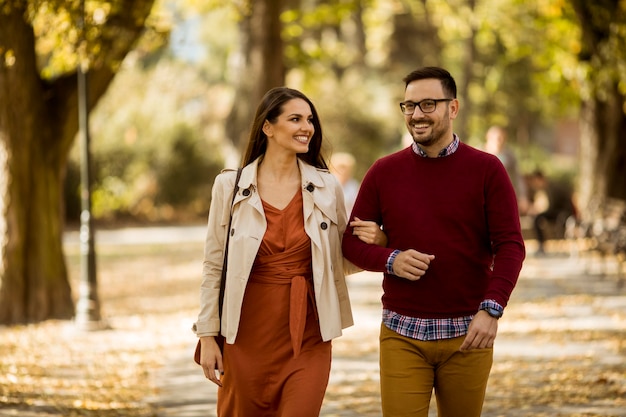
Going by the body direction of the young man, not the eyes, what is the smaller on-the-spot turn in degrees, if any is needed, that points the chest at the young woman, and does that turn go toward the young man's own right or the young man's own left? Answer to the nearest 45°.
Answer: approximately 90° to the young man's own right

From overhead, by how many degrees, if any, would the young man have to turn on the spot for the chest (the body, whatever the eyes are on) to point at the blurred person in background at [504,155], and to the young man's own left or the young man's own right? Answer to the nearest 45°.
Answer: approximately 180°

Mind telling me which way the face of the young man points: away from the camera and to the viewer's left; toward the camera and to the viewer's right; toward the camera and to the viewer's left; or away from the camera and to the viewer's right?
toward the camera and to the viewer's left

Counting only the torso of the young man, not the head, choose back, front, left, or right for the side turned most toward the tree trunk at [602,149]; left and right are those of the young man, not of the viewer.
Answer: back

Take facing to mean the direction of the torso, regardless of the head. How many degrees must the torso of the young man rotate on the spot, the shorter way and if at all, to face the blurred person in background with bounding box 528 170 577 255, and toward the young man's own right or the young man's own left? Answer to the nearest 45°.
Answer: approximately 180°

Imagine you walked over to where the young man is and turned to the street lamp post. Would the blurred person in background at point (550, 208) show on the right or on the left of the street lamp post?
right

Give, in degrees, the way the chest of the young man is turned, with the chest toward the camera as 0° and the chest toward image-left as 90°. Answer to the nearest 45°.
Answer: approximately 0°

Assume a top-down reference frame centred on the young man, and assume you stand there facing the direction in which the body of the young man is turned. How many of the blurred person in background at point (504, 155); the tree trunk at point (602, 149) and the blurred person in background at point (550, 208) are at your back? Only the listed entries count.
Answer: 3

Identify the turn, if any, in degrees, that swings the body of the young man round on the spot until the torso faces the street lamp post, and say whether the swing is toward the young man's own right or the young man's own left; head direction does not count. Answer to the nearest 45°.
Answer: approximately 135° to the young man's own right

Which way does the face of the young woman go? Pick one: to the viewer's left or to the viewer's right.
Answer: to the viewer's right

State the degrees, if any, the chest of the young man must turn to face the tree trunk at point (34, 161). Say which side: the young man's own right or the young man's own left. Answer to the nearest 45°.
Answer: approximately 135° to the young man's own right
